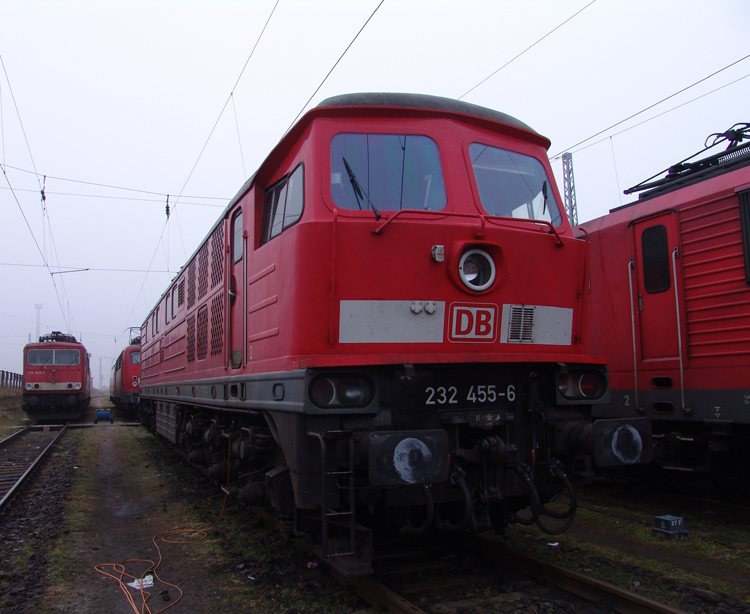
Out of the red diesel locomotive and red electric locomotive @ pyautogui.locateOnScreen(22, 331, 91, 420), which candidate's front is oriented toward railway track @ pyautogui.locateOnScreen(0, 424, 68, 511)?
the red electric locomotive

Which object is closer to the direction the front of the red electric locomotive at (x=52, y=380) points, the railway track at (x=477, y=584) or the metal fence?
the railway track

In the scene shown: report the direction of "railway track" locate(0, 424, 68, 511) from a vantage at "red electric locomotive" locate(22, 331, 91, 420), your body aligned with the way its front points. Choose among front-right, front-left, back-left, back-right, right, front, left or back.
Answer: front

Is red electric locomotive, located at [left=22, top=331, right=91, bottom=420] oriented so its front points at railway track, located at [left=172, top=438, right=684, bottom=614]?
yes

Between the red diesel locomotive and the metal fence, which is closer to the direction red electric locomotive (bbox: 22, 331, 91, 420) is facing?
the red diesel locomotive

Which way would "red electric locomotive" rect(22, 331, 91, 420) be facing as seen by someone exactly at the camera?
facing the viewer

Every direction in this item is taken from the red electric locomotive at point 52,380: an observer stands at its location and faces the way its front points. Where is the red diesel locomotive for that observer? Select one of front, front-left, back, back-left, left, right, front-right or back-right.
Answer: front

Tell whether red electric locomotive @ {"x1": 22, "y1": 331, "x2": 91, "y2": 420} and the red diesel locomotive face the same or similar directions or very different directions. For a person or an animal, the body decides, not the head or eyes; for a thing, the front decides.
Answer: same or similar directions

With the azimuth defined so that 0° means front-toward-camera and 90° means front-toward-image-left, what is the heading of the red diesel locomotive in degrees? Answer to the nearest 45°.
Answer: approximately 315°

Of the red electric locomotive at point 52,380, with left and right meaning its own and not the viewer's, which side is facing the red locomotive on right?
front
